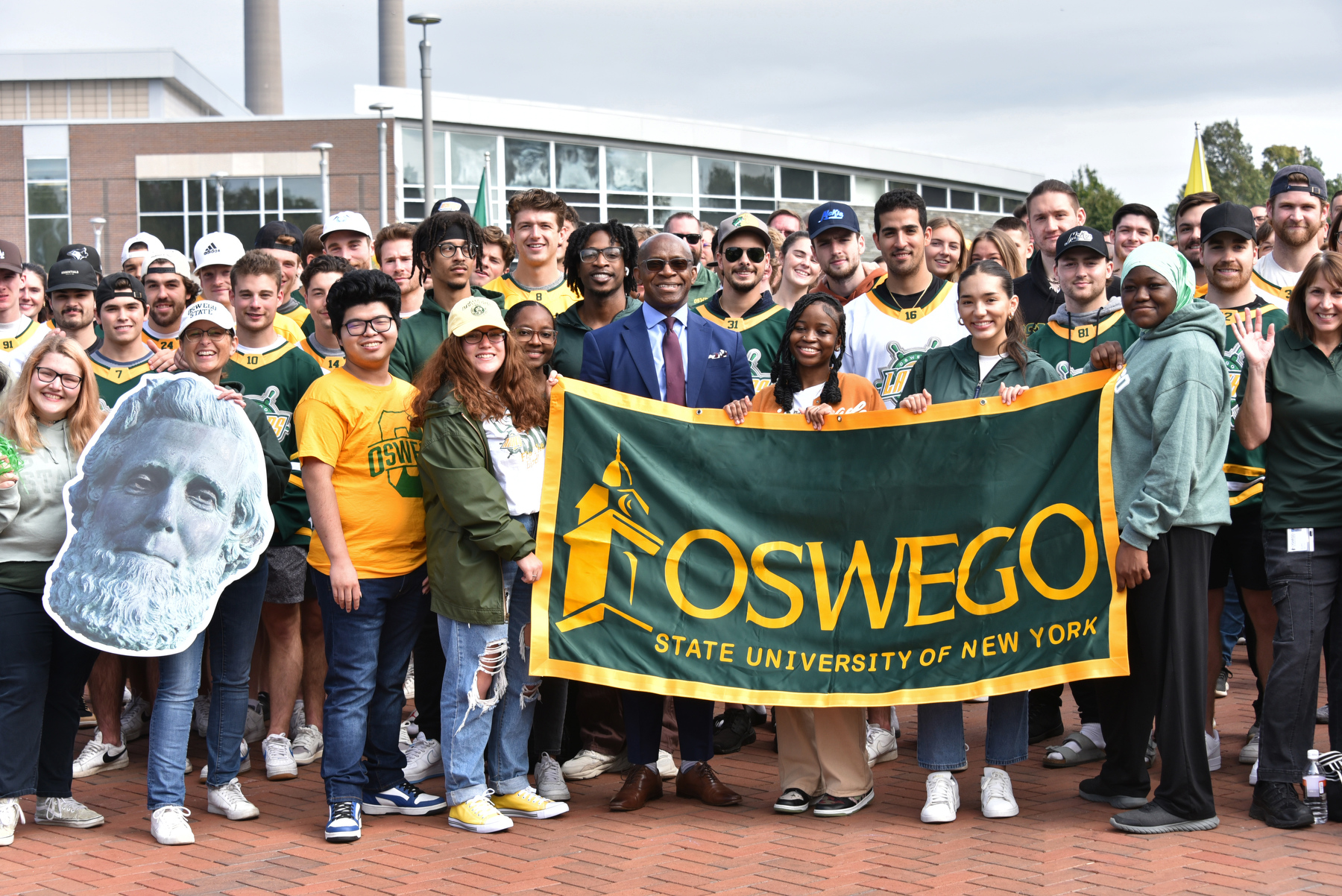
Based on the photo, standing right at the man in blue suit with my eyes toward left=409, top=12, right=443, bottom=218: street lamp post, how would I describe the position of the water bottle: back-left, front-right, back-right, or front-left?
back-right

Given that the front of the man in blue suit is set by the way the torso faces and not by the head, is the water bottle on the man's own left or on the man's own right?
on the man's own left

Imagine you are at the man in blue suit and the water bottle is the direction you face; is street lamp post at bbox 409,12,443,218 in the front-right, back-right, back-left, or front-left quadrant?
back-left

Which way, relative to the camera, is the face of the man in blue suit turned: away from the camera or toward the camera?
toward the camera

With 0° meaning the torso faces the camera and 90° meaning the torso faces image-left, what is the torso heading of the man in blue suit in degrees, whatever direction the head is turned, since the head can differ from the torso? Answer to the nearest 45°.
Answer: approximately 0°

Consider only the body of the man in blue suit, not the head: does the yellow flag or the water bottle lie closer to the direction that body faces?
the water bottle

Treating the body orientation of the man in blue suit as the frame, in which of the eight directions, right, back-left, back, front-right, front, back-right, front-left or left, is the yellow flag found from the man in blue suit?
back-left

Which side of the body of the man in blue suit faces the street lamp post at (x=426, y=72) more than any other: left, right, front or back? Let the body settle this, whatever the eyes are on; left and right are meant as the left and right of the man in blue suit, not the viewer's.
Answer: back

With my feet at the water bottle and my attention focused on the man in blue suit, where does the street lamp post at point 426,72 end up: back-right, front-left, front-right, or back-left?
front-right
